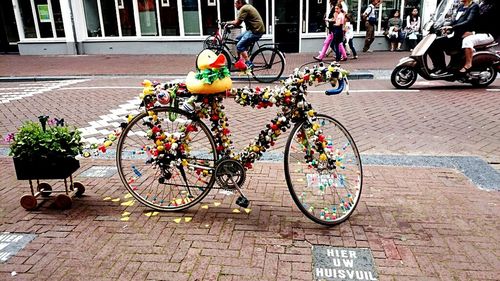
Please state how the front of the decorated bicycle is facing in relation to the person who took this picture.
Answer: facing to the right of the viewer

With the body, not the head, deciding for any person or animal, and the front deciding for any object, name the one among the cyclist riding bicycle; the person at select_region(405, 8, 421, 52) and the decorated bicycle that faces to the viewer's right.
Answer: the decorated bicycle

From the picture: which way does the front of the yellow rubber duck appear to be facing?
to the viewer's right

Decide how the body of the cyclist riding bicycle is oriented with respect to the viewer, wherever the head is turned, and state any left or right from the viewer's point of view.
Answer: facing to the left of the viewer

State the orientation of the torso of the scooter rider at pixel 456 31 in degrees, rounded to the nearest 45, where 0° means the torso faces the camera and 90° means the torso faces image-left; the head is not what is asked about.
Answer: approximately 90°

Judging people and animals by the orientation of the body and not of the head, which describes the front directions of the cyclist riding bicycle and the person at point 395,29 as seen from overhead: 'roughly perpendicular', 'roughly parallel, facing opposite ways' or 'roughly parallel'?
roughly perpendicular

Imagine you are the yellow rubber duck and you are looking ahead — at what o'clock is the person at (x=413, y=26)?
The person is roughly at 10 o'clock from the yellow rubber duck.
